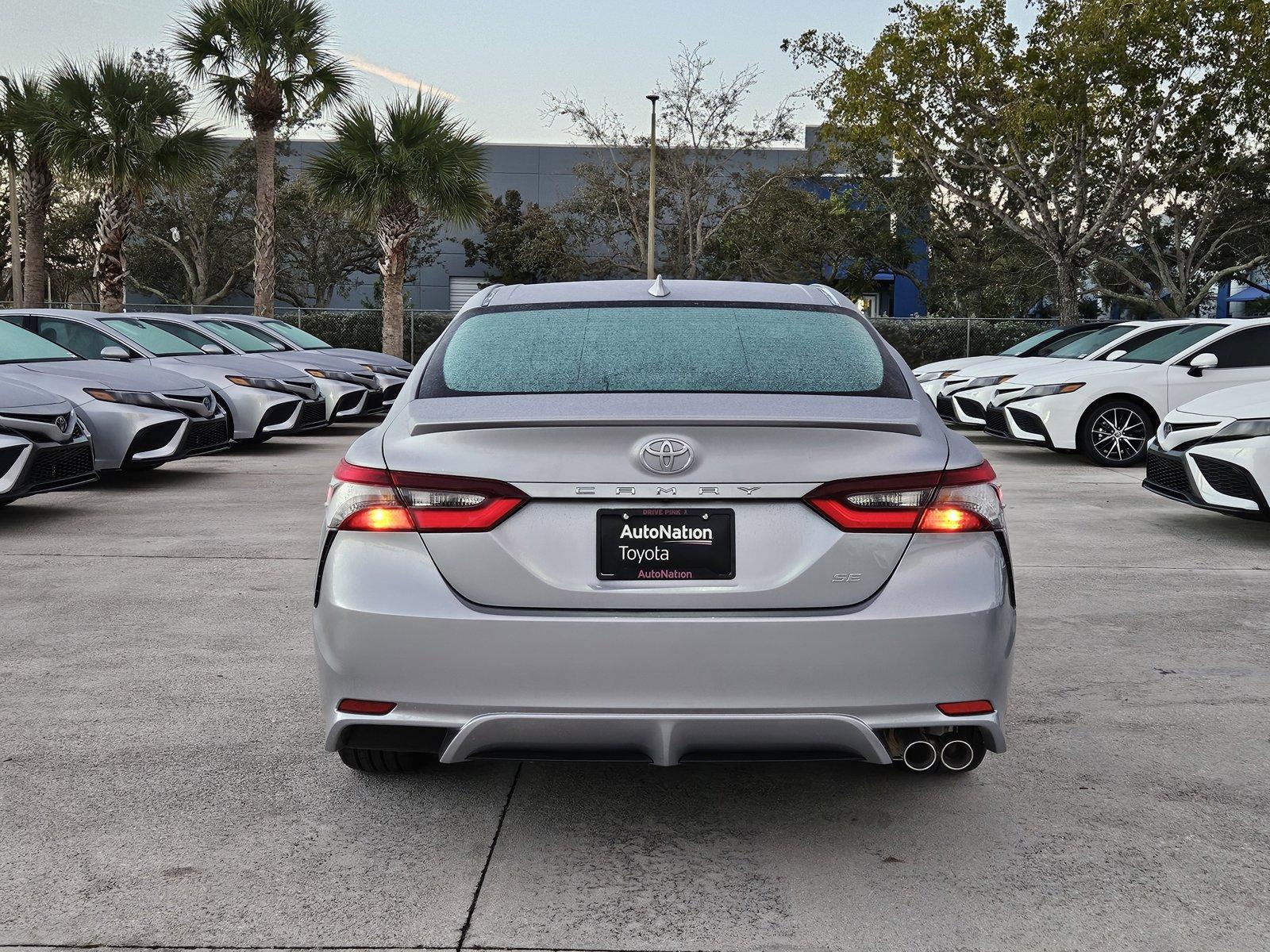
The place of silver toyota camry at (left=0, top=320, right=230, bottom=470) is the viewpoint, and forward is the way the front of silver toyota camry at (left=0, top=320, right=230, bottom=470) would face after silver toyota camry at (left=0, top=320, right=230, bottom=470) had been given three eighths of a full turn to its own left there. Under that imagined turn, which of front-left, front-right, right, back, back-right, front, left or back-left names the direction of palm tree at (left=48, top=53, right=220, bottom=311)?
front

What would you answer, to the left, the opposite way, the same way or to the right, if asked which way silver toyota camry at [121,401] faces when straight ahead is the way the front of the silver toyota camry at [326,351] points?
the same way

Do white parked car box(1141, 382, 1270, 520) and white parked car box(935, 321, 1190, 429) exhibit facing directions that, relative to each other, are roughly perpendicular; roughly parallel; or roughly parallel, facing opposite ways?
roughly parallel

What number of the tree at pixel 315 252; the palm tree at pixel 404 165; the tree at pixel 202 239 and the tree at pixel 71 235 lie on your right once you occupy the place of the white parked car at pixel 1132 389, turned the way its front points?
4

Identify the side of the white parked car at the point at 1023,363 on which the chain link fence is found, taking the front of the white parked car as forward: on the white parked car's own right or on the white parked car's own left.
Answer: on the white parked car's own right

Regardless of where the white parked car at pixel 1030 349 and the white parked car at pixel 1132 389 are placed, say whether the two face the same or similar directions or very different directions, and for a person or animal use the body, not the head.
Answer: same or similar directions

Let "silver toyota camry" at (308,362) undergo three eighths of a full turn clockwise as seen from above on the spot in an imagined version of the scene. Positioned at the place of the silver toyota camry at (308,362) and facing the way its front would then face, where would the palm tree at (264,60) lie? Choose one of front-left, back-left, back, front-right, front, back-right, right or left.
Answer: right

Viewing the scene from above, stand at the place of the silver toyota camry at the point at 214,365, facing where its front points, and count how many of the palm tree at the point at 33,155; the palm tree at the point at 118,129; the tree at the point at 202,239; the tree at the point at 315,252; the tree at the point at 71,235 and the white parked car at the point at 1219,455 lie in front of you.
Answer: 1

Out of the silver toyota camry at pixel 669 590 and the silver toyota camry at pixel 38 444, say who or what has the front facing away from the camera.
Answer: the silver toyota camry at pixel 669 590

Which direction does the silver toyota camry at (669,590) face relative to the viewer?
away from the camera

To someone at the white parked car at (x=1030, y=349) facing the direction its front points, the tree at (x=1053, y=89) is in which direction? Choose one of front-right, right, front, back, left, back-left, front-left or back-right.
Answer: back-right

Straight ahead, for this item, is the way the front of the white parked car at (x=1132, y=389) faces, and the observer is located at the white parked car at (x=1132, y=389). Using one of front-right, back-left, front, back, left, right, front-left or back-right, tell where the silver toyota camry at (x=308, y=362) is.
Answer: front-right

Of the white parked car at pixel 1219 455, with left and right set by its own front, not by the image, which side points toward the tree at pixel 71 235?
right

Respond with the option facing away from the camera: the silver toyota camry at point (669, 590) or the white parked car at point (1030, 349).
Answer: the silver toyota camry

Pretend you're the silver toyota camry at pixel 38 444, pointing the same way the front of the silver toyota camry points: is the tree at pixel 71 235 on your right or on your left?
on your left

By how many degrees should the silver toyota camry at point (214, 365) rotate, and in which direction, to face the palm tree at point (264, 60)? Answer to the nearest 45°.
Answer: approximately 135° to its left

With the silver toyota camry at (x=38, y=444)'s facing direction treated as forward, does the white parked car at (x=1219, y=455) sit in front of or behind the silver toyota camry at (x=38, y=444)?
in front

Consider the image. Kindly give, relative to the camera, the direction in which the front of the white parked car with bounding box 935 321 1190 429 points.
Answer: facing the viewer and to the left of the viewer

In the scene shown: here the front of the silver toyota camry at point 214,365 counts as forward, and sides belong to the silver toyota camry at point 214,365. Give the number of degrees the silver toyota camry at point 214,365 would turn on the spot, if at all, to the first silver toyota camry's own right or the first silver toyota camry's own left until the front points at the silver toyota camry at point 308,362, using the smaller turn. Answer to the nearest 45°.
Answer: approximately 90° to the first silver toyota camry's own left
